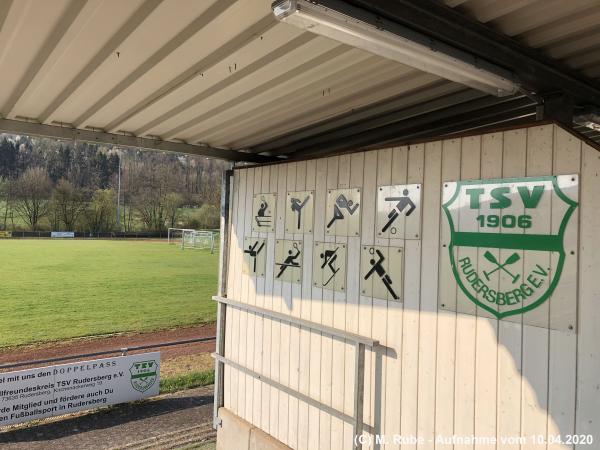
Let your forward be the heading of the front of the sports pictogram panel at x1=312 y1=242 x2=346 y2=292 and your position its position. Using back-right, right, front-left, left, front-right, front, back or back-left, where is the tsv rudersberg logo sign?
left

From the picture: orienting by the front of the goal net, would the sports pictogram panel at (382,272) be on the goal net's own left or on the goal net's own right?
on the goal net's own left

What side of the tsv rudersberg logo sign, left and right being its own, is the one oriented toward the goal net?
right

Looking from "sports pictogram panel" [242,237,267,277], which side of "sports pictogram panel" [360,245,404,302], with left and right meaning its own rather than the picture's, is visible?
right

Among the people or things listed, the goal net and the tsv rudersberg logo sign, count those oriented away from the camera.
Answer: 0

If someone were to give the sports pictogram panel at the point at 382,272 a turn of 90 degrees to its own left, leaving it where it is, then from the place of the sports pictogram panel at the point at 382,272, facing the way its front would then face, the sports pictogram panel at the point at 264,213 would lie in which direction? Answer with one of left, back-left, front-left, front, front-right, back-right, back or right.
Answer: back

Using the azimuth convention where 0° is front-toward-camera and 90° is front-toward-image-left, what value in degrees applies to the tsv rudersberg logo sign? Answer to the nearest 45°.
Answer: approximately 45°

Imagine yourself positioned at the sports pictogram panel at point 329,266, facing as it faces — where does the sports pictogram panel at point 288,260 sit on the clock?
the sports pictogram panel at point 288,260 is roughly at 3 o'clock from the sports pictogram panel at point 329,266.

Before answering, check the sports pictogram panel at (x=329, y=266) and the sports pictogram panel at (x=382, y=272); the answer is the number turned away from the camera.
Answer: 0

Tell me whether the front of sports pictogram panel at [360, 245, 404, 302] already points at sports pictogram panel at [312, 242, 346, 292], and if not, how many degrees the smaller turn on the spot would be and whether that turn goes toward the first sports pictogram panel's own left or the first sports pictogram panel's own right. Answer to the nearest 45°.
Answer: approximately 90° to the first sports pictogram panel's own right

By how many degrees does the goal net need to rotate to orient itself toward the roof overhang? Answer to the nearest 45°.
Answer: approximately 45° to its left

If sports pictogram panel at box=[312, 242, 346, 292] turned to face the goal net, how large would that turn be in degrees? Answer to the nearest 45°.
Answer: approximately 135° to its right

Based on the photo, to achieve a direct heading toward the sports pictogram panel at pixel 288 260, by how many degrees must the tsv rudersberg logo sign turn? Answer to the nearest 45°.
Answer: approximately 90° to its right

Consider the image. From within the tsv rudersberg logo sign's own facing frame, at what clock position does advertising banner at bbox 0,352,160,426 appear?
The advertising banner is roughly at 2 o'clock from the tsv rudersberg logo sign.
